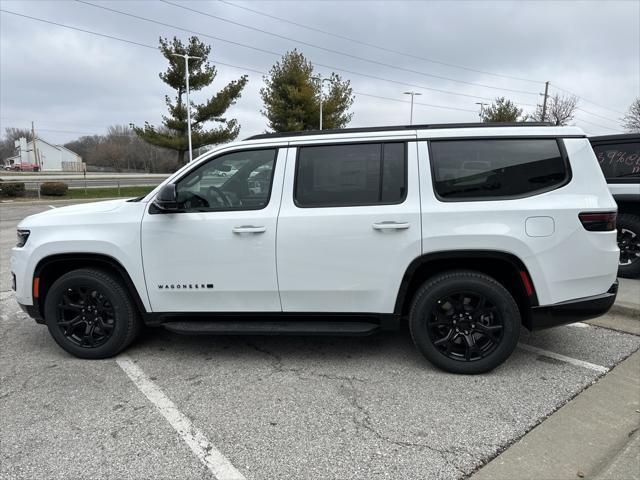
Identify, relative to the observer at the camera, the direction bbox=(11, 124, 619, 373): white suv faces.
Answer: facing to the left of the viewer

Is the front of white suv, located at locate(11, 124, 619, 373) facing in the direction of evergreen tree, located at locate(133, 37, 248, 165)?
no

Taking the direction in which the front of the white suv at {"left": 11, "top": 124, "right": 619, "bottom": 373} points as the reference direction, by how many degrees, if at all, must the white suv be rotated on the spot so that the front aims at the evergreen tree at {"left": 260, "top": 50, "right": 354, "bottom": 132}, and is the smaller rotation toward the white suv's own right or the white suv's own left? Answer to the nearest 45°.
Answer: approximately 90° to the white suv's own right
